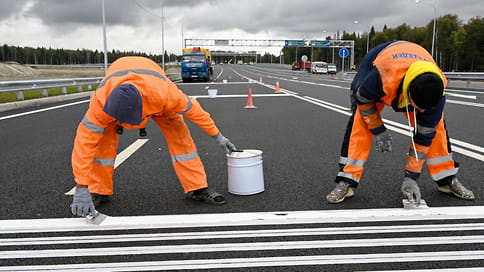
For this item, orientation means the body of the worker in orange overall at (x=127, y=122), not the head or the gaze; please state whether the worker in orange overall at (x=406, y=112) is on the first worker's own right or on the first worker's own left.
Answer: on the first worker's own left

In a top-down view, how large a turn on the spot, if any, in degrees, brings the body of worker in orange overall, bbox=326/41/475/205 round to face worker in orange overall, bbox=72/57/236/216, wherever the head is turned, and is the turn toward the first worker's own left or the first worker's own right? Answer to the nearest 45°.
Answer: approximately 45° to the first worker's own right
